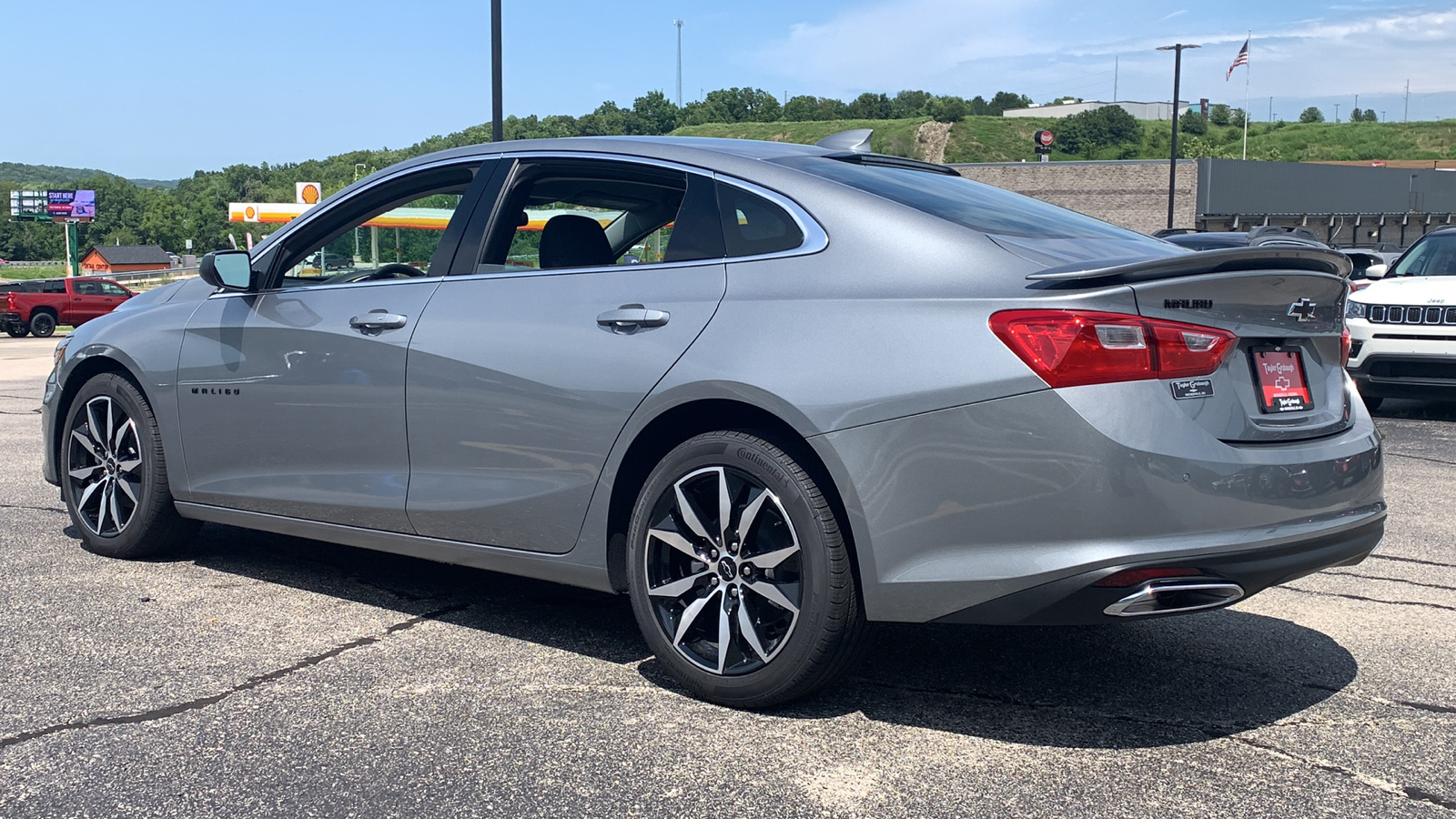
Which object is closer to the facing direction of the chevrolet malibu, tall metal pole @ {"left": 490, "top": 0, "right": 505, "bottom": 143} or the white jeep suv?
the tall metal pole

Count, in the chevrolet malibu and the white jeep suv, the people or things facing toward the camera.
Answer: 1

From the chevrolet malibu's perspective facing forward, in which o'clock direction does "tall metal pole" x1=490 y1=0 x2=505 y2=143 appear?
The tall metal pole is roughly at 1 o'clock from the chevrolet malibu.

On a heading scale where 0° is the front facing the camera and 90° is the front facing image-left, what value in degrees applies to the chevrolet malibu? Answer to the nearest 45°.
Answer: approximately 135°

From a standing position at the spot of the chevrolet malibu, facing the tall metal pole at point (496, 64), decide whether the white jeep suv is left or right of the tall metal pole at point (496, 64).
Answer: right

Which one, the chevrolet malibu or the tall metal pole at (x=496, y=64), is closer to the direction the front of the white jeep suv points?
the chevrolet malibu

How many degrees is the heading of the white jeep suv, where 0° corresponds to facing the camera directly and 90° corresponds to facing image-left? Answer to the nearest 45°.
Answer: approximately 0°

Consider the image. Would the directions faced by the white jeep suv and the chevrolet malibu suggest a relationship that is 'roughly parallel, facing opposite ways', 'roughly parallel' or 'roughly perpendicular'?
roughly perpendicular

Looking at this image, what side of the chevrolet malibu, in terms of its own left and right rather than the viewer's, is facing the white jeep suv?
right

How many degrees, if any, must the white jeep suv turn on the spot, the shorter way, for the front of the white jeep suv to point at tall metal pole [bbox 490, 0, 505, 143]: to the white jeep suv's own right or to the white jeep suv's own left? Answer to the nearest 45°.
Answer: approximately 90° to the white jeep suv's own right
